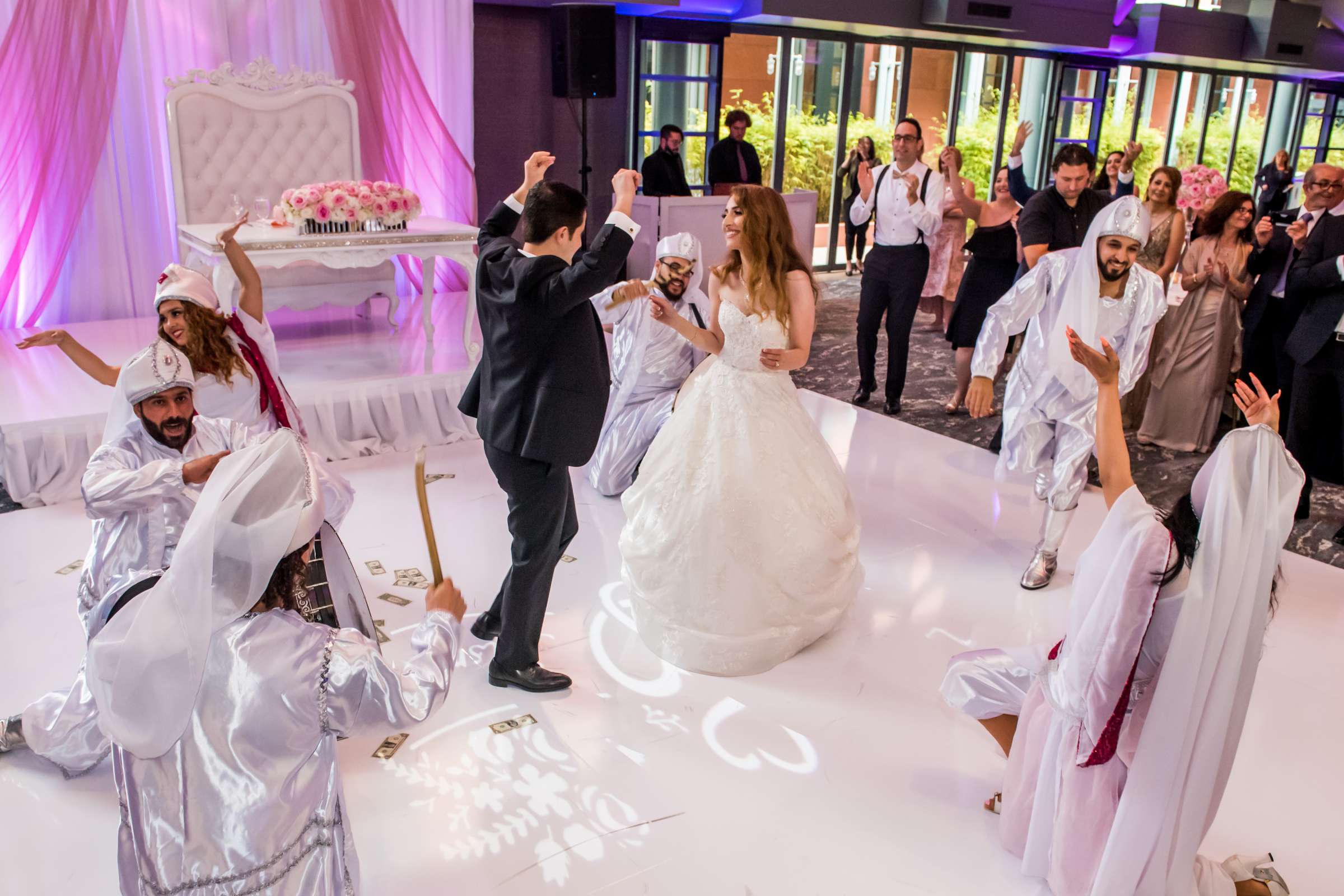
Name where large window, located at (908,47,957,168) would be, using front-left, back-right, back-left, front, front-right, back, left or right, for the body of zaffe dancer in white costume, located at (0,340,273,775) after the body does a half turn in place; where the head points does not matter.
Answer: right

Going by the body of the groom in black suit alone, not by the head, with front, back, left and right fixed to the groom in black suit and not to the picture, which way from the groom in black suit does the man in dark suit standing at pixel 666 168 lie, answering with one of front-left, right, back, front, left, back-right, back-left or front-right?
front-left

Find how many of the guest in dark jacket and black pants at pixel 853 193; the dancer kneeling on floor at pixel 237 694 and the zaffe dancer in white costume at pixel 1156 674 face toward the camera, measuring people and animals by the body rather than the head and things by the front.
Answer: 1

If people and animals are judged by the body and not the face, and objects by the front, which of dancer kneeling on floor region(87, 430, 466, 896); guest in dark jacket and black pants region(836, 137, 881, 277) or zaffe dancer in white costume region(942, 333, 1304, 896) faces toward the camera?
the guest in dark jacket and black pants

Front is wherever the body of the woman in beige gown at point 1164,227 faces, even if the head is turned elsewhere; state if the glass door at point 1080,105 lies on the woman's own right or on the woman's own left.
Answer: on the woman's own right

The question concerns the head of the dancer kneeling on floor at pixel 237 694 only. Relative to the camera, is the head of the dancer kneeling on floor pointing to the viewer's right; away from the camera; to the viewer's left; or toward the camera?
away from the camera

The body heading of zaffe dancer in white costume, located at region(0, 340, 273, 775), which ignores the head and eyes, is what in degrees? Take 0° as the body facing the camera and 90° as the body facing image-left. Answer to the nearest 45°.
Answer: approximately 315°

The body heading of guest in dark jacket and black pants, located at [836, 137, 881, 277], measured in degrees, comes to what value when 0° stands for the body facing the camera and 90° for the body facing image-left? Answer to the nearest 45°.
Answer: approximately 0°

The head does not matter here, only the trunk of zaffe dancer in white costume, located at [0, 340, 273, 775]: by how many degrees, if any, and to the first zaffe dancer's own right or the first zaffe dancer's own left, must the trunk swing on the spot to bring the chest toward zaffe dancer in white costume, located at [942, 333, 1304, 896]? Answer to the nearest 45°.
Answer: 0° — they already face them

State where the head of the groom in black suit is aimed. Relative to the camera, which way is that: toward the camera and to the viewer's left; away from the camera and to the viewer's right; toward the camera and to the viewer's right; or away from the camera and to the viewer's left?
away from the camera and to the viewer's right

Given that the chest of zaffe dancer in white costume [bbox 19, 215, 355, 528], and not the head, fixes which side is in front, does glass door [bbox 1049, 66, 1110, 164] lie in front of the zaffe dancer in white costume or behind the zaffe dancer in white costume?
behind

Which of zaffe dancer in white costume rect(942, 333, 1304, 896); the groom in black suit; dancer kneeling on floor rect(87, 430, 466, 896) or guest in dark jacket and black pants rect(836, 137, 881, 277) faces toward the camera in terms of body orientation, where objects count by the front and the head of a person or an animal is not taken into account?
the guest in dark jacket and black pants

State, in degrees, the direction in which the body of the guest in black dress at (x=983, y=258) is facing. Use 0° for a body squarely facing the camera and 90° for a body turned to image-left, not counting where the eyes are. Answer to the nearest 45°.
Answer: approximately 45°

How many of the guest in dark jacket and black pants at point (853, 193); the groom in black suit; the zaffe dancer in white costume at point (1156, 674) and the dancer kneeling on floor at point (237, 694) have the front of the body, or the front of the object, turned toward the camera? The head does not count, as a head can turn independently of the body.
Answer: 1

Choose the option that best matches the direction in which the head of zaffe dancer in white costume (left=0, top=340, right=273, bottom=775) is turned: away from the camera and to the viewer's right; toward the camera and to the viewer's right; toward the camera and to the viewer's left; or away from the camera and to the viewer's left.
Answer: toward the camera and to the viewer's right
